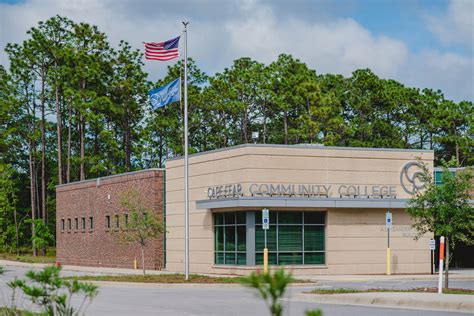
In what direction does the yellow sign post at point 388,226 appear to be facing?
toward the camera

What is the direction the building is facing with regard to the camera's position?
facing the viewer

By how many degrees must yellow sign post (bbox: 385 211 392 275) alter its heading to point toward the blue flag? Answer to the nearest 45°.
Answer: approximately 45° to its right
